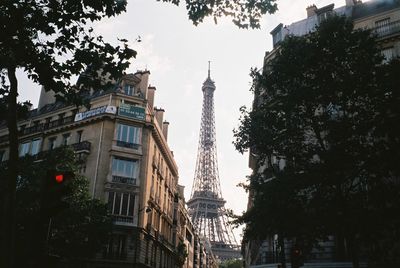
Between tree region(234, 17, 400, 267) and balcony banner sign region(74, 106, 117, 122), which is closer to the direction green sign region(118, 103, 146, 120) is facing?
the tree

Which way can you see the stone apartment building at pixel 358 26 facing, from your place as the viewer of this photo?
facing the viewer and to the left of the viewer

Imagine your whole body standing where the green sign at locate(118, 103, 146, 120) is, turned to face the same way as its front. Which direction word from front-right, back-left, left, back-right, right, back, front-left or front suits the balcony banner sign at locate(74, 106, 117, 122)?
right

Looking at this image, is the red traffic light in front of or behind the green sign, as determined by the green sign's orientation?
in front

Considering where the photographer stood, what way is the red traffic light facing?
facing the viewer

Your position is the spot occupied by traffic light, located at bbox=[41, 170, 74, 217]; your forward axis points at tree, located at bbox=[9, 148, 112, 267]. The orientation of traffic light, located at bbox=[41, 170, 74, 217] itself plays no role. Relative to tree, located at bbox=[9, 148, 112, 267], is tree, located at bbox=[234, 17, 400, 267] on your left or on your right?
right

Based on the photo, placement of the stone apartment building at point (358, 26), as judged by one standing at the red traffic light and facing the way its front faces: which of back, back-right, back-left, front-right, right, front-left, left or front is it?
back-left

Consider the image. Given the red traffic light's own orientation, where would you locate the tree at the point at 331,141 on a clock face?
The tree is roughly at 8 o'clock from the red traffic light.

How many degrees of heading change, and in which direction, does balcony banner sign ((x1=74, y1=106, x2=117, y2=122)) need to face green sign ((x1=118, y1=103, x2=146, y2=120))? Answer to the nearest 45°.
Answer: approximately 135° to its left

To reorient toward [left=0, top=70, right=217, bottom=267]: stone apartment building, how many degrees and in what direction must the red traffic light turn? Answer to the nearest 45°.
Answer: approximately 180°
